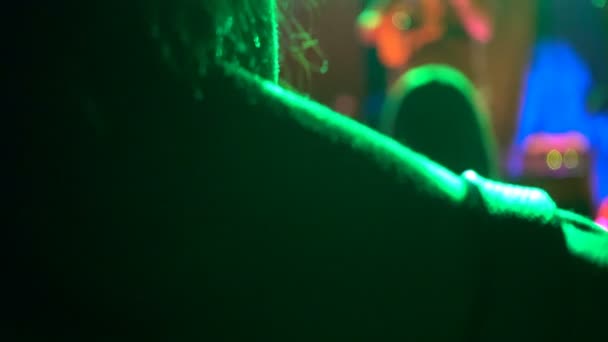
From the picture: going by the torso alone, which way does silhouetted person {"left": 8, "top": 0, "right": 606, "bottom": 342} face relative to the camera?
away from the camera
